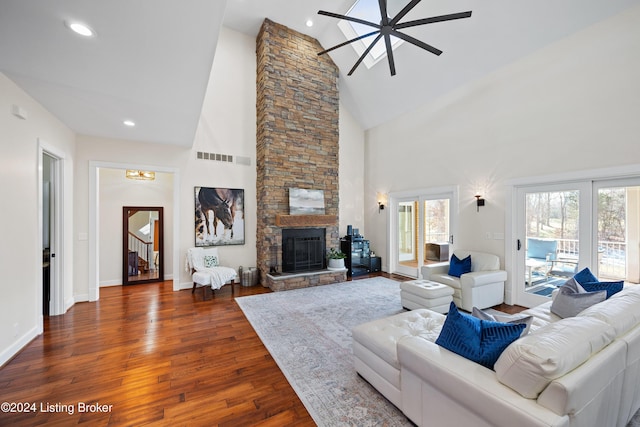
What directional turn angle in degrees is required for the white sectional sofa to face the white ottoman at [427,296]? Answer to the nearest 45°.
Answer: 0° — it already faces it

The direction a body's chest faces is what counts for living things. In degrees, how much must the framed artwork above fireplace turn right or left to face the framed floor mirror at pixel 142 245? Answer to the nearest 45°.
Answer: approximately 90° to its right

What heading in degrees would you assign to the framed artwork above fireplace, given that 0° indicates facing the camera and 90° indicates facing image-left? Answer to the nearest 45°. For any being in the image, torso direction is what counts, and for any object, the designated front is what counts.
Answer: approximately 0°

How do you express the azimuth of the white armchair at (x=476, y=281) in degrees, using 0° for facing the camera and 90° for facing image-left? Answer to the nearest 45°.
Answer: approximately 45°

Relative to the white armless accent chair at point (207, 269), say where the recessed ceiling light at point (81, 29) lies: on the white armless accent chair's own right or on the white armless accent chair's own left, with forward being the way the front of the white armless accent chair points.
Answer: on the white armless accent chair's own right

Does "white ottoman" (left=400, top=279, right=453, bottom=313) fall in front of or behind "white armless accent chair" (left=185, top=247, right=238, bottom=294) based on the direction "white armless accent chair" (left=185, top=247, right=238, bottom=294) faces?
in front

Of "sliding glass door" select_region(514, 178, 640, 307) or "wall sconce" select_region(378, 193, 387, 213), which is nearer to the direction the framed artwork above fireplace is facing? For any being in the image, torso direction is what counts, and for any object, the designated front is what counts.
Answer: the sliding glass door
